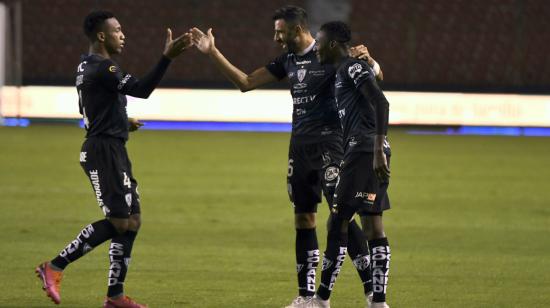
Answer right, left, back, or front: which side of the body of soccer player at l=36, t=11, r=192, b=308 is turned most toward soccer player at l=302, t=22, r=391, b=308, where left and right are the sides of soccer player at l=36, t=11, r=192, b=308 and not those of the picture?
front

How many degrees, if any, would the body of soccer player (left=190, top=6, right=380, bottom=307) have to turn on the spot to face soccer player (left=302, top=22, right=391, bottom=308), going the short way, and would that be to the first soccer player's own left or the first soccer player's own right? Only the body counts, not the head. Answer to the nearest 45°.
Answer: approximately 90° to the first soccer player's own left

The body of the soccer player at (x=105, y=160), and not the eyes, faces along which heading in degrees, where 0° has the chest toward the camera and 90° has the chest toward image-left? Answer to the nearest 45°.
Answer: approximately 270°

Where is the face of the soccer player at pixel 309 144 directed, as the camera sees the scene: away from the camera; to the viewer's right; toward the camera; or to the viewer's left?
to the viewer's left

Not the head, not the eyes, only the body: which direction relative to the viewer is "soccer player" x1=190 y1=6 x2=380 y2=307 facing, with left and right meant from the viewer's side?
facing the viewer and to the left of the viewer

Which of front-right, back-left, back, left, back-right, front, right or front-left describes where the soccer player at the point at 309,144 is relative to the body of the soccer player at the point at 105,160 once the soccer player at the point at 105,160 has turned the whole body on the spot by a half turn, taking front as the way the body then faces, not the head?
back
